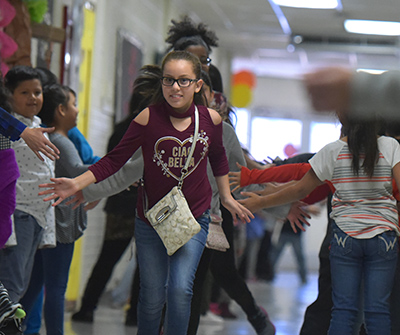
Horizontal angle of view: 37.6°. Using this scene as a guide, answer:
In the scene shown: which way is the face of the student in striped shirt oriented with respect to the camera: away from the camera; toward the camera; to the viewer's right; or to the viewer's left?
away from the camera

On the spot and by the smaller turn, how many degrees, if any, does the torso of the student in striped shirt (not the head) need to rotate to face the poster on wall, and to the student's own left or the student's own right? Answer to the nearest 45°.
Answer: approximately 45° to the student's own left

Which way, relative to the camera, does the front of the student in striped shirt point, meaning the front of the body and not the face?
away from the camera

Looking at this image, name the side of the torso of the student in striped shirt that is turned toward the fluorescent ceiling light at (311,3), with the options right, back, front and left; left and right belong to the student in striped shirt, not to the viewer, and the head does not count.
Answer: front

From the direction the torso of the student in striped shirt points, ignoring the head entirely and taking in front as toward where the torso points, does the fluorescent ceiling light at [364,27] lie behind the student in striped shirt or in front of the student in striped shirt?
in front
